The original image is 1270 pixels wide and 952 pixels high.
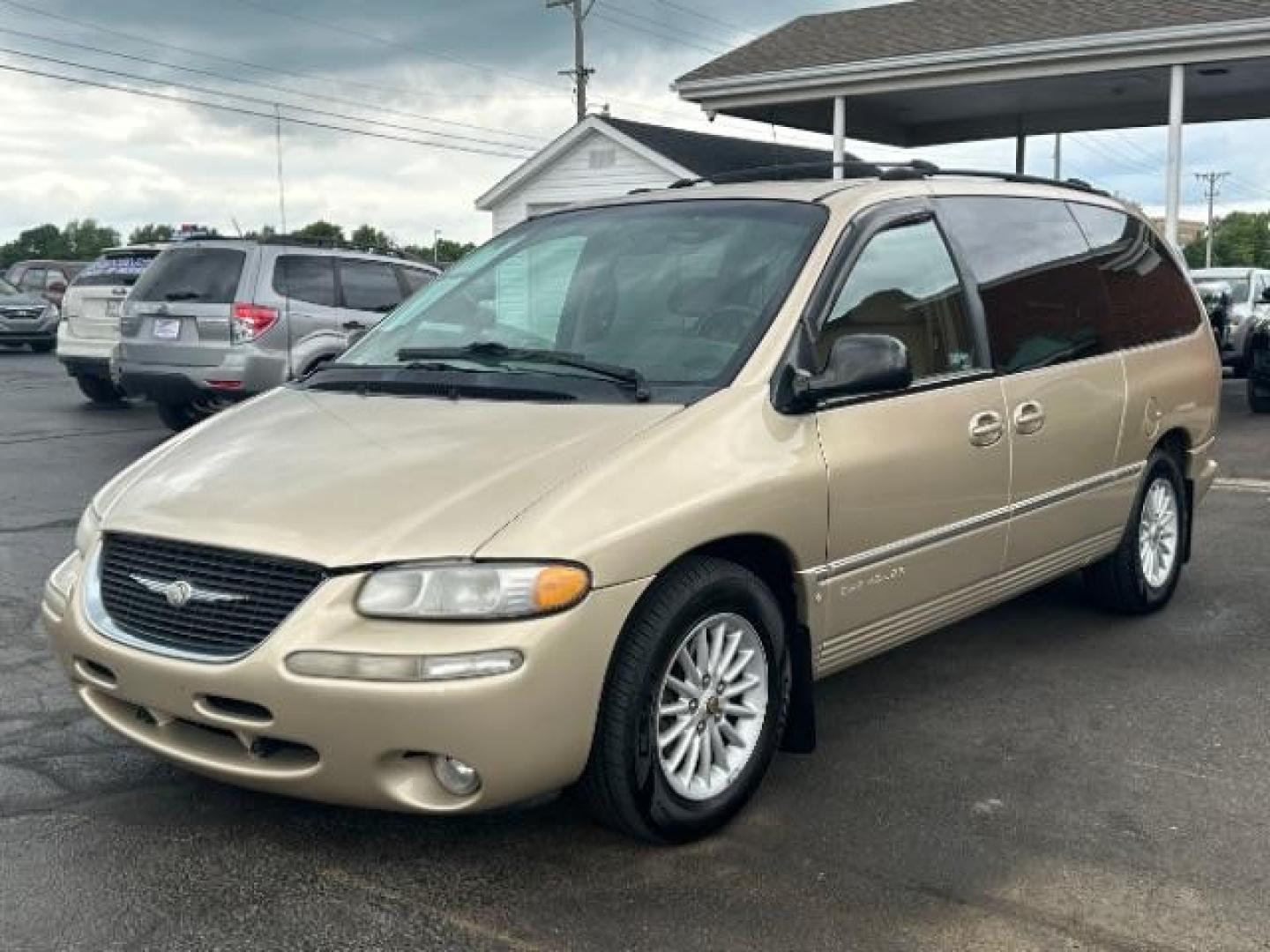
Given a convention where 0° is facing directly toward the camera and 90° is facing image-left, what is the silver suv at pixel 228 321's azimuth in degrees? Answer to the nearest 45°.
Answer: approximately 225°

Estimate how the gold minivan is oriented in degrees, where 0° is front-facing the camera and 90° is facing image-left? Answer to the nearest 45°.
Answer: approximately 45°

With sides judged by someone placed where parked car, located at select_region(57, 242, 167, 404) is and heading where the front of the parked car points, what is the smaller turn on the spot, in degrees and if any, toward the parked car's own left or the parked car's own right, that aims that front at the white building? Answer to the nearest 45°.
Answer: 0° — it already faces it

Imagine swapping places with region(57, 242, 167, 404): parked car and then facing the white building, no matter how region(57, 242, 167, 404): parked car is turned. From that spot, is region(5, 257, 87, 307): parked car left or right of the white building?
left

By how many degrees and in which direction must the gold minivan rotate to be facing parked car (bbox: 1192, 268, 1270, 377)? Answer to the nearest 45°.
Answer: approximately 180°

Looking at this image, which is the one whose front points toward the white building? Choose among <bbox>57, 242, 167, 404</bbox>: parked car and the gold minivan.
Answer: the parked car

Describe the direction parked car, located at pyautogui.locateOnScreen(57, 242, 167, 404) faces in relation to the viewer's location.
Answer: facing away from the viewer and to the right of the viewer

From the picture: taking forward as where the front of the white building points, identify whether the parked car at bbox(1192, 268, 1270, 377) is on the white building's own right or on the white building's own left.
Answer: on the white building's own left

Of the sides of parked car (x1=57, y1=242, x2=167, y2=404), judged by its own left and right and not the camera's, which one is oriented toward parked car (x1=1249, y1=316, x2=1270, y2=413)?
right

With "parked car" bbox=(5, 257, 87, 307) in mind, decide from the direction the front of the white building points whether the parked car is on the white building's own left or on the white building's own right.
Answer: on the white building's own right

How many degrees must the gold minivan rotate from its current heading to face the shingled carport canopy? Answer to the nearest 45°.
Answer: approximately 135° to its right
